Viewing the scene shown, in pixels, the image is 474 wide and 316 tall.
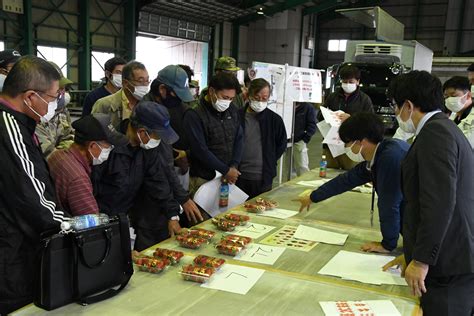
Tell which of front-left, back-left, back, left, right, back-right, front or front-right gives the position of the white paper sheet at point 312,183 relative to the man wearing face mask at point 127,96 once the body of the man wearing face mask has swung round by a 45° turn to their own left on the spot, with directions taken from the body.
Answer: front

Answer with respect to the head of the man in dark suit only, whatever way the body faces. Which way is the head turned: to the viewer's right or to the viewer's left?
to the viewer's left

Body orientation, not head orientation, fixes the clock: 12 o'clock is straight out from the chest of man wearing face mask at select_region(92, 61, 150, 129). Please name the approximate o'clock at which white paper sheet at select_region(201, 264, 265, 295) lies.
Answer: The white paper sheet is roughly at 1 o'clock from the man wearing face mask.

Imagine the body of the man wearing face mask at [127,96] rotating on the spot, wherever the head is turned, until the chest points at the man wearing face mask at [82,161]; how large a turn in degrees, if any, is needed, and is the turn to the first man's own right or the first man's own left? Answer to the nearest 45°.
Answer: approximately 45° to the first man's own right

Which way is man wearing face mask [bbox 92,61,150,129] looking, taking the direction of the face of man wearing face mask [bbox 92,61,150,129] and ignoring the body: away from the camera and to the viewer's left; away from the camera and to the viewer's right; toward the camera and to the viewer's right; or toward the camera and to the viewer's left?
toward the camera and to the viewer's right

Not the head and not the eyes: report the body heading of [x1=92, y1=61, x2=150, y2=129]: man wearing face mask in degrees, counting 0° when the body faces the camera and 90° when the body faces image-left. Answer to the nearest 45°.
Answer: approximately 315°

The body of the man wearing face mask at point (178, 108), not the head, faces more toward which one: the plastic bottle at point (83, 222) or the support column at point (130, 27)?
the plastic bottle

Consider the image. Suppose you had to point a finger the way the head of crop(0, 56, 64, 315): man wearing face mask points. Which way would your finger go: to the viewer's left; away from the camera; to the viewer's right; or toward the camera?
to the viewer's right

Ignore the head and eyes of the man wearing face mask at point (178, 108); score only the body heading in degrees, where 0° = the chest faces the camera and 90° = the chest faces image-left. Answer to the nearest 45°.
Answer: approximately 315°

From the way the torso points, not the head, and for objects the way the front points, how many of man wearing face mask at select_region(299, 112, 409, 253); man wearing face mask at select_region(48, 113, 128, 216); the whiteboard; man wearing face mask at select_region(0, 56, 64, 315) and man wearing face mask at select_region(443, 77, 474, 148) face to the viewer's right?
2

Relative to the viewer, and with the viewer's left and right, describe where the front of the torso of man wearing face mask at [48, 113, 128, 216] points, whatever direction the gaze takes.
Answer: facing to the right of the viewer

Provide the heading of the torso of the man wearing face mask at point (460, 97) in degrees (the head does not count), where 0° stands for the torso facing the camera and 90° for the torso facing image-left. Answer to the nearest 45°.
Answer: approximately 45°

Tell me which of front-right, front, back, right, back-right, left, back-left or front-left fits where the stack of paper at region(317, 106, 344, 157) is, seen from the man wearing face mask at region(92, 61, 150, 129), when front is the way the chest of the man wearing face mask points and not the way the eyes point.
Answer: front-left

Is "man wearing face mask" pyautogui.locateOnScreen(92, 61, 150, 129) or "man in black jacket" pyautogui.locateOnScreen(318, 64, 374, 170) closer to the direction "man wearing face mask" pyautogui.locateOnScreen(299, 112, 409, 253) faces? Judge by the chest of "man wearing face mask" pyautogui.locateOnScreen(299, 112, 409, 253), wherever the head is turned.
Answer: the man wearing face mask

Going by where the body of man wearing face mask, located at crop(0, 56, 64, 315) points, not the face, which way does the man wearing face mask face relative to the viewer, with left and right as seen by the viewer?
facing to the right of the viewer
